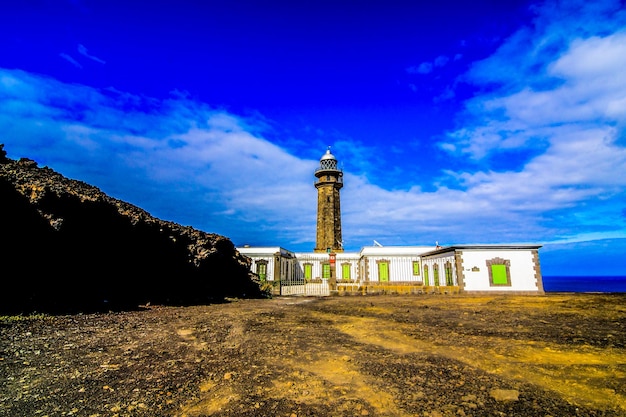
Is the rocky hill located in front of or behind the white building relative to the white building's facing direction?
in front

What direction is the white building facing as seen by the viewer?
toward the camera
